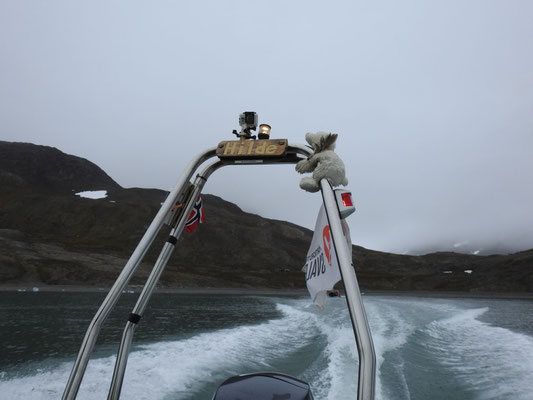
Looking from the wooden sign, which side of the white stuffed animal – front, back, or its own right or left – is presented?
front

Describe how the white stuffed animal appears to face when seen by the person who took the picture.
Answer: facing to the left of the viewer

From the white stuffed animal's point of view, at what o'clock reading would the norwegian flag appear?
The norwegian flag is roughly at 1 o'clock from the white stuffed animal.

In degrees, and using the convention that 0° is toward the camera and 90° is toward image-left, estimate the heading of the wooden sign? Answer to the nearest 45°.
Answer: approximately 0°

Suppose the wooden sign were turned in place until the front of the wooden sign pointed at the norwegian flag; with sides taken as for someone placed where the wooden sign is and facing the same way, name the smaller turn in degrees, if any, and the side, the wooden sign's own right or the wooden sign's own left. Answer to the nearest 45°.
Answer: approximately 135° to the wooden sign's own right

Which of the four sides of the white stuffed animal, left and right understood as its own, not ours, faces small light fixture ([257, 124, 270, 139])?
front
